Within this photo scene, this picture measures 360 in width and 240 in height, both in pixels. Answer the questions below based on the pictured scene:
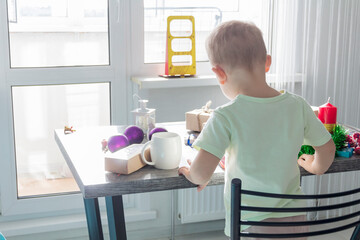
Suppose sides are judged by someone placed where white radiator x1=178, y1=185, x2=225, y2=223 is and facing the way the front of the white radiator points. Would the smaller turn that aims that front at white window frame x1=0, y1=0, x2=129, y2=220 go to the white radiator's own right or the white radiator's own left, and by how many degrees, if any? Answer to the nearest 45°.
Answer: approximately 90° to the white radiator's own right

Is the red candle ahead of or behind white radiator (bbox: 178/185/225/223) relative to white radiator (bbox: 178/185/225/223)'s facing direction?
ahead

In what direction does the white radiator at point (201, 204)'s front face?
toward the camera

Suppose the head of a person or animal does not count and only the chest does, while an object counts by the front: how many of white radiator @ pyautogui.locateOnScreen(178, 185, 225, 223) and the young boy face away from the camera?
1

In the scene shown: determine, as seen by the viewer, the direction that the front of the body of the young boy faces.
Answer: away from the camera

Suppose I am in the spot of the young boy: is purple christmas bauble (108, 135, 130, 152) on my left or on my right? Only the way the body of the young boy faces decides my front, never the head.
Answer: on my left

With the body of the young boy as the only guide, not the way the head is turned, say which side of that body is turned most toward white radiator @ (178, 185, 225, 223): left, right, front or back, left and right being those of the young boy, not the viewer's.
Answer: front

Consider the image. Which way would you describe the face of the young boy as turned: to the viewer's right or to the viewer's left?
to the viewer's left

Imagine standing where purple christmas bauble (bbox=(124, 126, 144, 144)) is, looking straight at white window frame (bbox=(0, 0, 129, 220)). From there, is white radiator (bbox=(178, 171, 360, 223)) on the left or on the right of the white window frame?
right

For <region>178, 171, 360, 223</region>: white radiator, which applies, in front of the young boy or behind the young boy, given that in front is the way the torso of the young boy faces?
in front

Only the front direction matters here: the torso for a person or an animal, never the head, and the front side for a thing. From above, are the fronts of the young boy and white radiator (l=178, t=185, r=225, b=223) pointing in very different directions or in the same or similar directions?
very different directions
